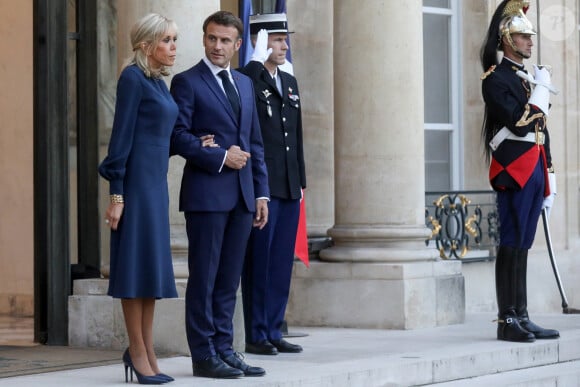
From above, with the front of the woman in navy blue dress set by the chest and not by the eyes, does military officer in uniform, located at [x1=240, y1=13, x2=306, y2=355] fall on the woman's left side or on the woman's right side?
on the woman's left side

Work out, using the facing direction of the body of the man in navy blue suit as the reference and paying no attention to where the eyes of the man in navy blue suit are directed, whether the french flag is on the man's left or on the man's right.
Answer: on the man's left

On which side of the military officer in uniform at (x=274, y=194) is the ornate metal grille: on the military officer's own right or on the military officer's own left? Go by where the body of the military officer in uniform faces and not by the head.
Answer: on the military officer's own left

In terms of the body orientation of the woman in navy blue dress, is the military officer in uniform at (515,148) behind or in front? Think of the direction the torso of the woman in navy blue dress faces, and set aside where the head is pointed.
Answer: in front

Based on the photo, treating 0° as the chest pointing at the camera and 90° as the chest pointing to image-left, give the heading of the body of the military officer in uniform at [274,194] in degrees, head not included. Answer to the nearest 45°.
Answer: approximately 315°

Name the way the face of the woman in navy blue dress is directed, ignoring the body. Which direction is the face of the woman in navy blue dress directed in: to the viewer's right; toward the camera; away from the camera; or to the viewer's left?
to the viewer's right
